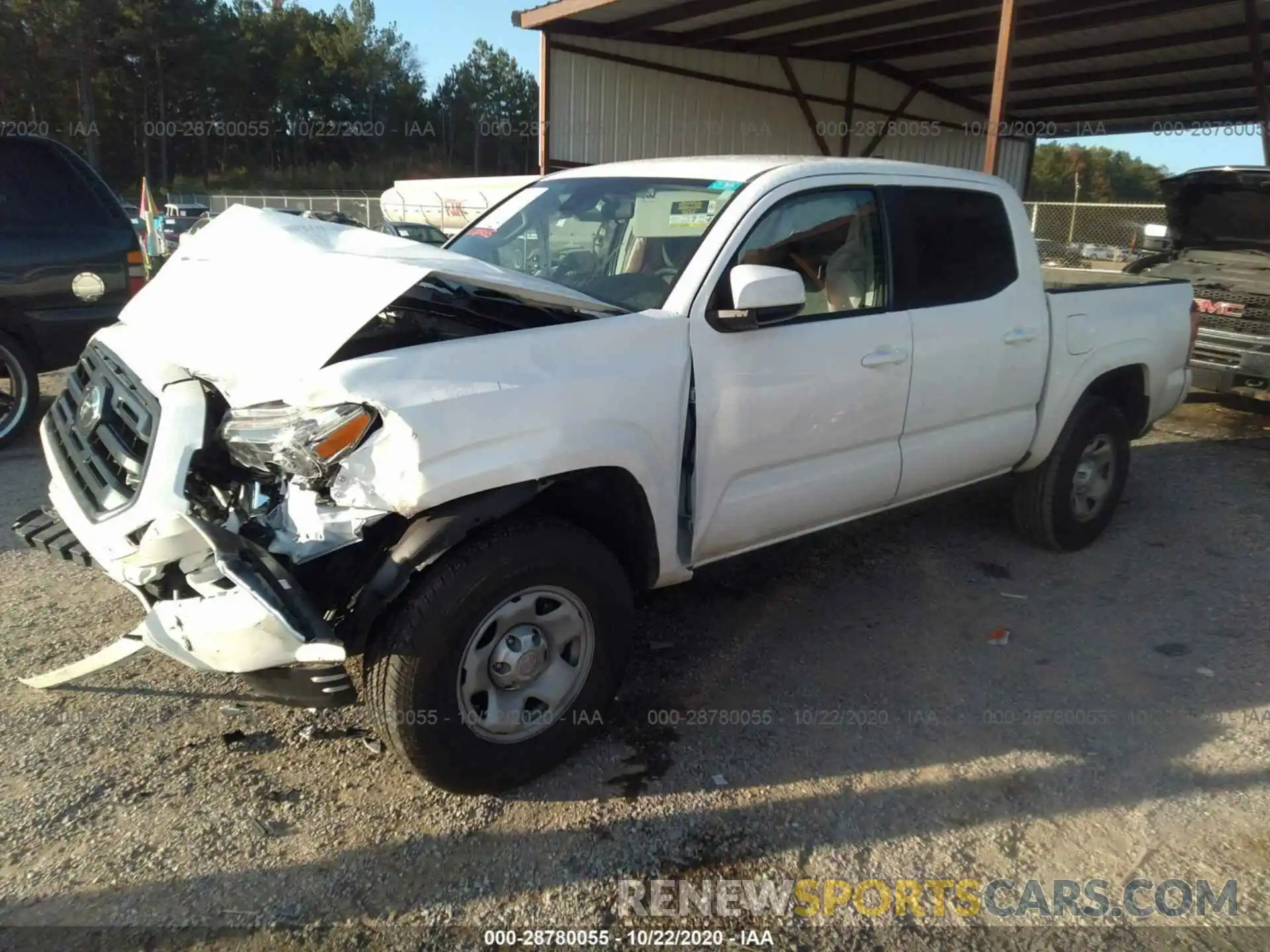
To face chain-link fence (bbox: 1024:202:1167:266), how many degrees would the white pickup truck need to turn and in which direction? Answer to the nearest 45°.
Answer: approximately 180°

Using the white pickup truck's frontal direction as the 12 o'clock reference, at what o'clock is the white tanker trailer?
The white tanker trailer is roughly at 4 o'clock from the white pickup truck.

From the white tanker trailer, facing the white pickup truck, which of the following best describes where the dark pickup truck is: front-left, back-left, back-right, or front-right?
front-left

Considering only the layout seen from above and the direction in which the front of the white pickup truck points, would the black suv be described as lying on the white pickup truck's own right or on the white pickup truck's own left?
on the white pickup truck's own right

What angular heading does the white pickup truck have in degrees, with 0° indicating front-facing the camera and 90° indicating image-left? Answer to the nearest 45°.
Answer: approximately 45°

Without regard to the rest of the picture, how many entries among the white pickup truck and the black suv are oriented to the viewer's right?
0

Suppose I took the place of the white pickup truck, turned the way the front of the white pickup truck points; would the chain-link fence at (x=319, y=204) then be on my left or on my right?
on my right
